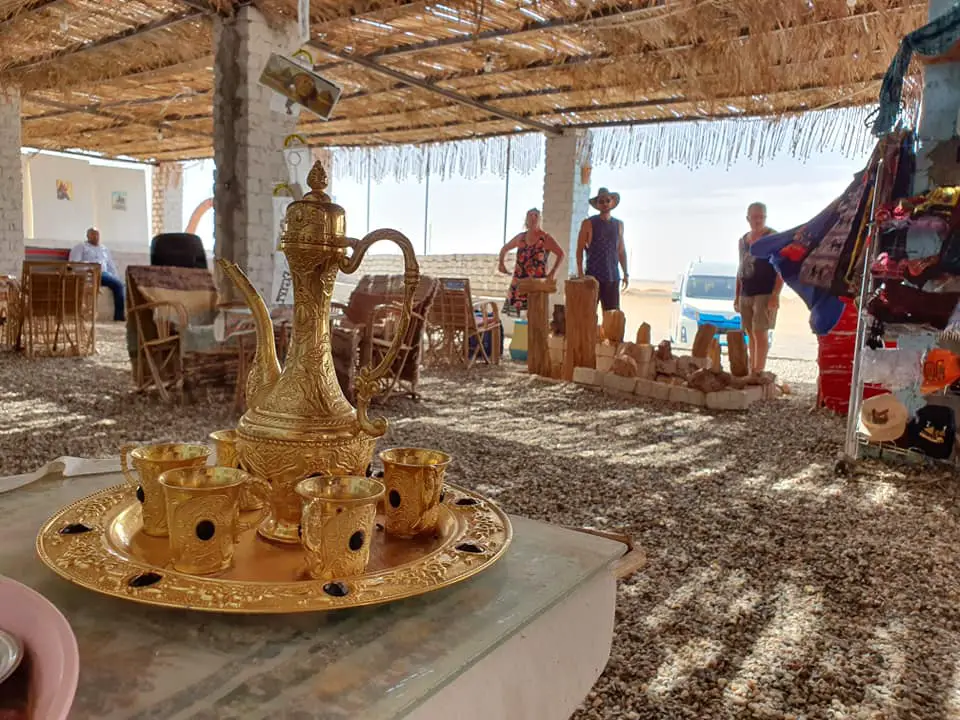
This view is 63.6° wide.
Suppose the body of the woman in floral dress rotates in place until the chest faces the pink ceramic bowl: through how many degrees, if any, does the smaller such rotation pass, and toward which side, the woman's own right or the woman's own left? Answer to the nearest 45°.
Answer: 0° — they already face it

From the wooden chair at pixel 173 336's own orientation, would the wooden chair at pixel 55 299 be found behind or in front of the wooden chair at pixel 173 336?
behind

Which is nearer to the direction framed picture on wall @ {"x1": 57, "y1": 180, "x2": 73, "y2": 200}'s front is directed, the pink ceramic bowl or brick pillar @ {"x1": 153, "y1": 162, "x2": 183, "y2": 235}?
the pink ceramic bowl

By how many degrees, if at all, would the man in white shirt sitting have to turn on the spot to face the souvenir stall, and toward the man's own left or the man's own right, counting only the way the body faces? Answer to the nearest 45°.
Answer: approximately 45° to the man's own right

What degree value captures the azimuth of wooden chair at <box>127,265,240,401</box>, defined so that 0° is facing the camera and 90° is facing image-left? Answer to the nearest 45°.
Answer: approximately 315°

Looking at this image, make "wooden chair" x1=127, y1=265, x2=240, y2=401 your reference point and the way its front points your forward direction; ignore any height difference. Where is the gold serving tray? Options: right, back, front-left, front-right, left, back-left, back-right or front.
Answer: front-right

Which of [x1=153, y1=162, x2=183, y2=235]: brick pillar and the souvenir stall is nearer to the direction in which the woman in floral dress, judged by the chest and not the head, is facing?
the souvenir stall

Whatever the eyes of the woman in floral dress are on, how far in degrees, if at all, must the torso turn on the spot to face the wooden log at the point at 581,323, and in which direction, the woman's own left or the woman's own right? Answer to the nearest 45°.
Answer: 0° — they already face it
